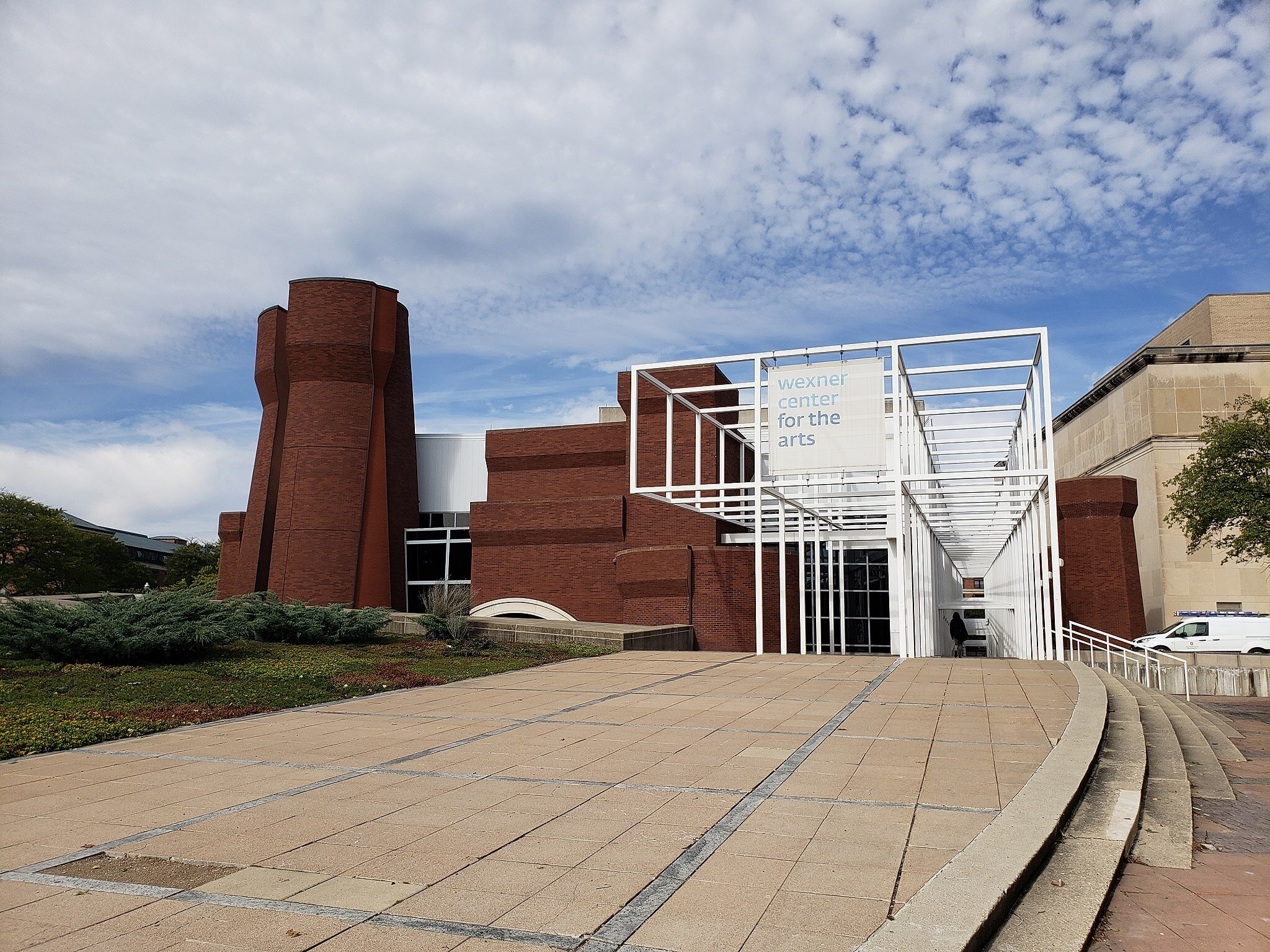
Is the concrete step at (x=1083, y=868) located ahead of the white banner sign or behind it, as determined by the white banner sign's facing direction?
ahead

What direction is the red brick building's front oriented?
toward the camera

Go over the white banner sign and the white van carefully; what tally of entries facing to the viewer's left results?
1

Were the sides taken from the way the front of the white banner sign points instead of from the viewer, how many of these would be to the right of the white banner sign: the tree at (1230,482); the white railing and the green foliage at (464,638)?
1

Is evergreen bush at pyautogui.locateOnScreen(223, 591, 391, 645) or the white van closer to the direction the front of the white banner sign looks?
the evergreen bush

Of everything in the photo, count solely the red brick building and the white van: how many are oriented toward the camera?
1

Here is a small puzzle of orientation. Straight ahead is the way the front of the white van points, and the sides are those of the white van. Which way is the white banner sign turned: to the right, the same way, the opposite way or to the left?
to the left

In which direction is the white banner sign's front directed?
toward the camera

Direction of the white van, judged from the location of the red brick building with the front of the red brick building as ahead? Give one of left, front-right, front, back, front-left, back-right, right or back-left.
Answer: left

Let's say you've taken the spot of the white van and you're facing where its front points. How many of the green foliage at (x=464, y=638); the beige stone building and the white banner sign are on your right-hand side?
1

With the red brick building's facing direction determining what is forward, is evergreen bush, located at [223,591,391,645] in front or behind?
in front

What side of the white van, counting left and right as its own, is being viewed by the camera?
left

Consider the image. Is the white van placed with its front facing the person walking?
yes

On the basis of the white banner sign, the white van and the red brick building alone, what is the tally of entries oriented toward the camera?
2
